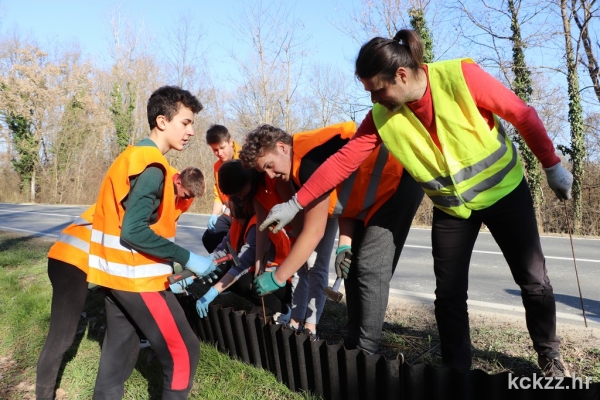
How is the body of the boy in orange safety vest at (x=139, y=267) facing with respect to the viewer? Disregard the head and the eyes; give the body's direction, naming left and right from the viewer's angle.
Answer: facing to the right of the viewer

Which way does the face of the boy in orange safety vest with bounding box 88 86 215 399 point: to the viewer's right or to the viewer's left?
to the viewer's right

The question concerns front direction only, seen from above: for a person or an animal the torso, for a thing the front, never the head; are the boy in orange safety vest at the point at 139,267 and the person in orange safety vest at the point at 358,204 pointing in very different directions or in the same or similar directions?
very different directions

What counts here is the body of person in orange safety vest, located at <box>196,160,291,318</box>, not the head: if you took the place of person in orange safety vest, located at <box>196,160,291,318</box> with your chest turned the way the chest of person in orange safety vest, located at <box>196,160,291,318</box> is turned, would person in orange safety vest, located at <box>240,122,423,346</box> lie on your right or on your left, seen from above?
on your left

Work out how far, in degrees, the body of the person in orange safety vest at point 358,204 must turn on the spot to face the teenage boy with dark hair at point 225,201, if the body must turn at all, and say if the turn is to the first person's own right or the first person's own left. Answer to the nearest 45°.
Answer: approximately 45° to the first person's own right

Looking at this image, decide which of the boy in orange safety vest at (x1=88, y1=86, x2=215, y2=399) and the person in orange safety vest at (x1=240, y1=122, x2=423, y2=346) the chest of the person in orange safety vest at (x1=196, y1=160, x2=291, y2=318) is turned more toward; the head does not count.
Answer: the boy in orange safety vest

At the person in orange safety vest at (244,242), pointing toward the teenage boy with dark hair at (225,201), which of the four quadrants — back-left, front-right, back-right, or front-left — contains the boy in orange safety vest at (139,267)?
back-left

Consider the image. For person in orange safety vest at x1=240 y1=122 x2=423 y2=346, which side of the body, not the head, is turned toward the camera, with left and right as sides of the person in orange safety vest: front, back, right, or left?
left

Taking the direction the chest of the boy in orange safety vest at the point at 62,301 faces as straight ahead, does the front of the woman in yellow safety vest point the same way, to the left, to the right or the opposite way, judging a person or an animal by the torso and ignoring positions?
the opposite way

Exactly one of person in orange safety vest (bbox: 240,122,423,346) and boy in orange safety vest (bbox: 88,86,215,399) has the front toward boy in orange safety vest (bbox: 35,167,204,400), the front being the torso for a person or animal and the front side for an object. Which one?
the person in orange safety vest

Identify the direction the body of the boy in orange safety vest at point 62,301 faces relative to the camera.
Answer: to the viewer's right
